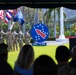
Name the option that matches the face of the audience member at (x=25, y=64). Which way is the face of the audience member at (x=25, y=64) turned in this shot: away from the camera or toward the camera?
away from the camera

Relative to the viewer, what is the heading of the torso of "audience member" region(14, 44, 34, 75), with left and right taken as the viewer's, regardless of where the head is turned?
facing away from the viewer
